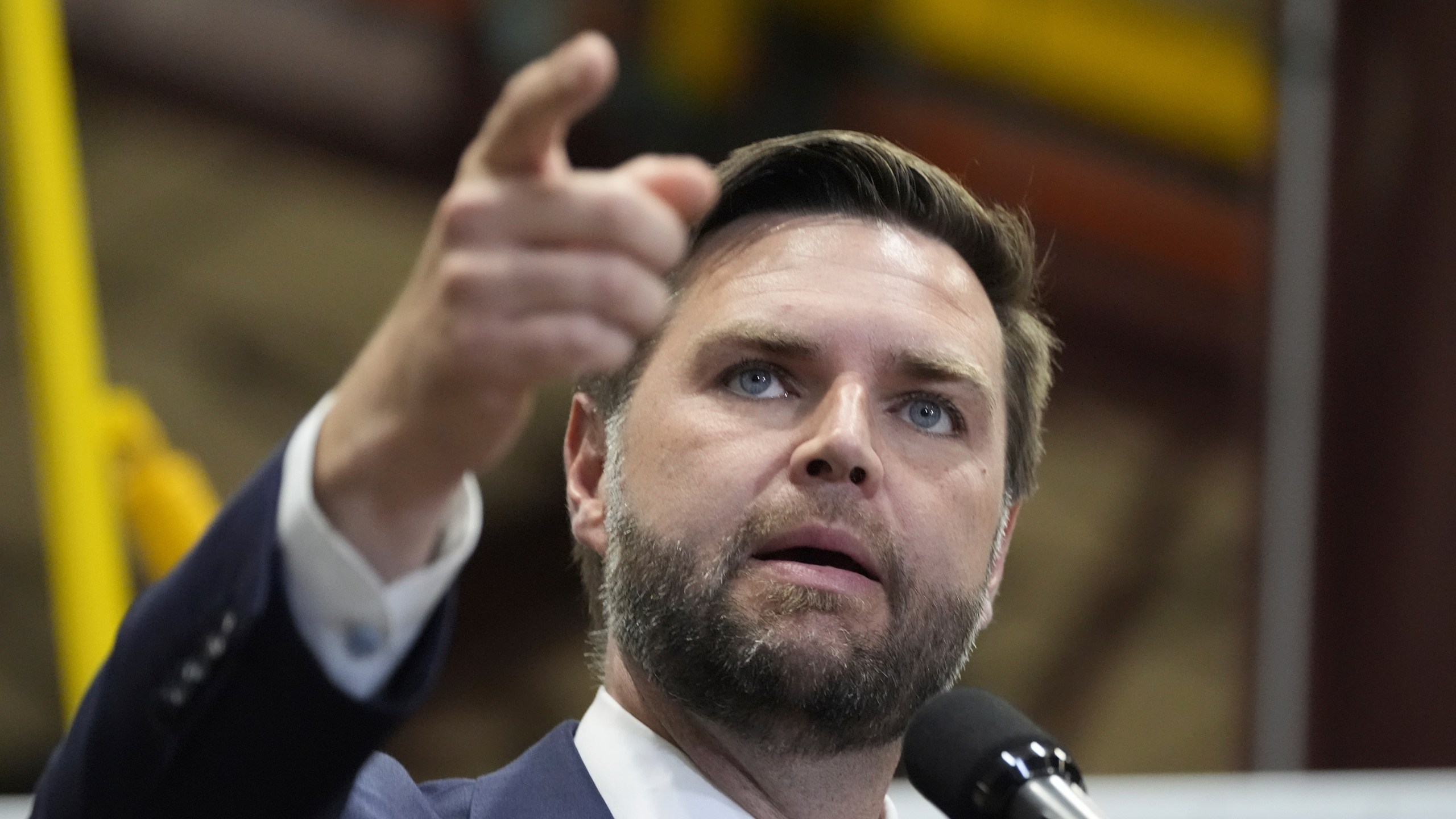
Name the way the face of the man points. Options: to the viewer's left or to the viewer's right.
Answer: to the viewer's right

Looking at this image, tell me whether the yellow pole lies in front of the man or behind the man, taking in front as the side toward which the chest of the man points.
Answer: behind

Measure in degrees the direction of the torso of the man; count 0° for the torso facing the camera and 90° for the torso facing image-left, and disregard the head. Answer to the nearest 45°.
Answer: approximately 315°
